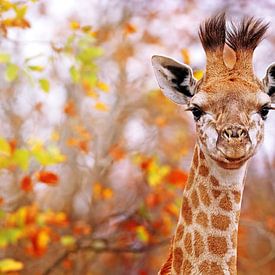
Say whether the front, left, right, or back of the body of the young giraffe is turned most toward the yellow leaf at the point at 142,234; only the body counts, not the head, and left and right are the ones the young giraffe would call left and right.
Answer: back

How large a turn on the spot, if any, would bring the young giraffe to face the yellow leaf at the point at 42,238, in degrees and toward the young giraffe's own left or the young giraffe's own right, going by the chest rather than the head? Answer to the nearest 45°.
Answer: approximately 135° to the young giraffe's own right

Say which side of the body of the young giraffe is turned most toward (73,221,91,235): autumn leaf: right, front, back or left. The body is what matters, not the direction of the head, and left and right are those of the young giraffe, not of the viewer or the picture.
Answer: back

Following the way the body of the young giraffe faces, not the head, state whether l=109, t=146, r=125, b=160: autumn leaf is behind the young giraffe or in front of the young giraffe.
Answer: behind

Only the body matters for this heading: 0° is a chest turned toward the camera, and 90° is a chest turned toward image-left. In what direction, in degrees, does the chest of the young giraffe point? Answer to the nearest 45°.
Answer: approximately 0°

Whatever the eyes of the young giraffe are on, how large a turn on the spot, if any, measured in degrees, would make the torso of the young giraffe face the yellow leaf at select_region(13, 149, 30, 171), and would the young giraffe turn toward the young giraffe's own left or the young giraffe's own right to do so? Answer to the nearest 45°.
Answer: approximately 135° to the young giraffe's own right

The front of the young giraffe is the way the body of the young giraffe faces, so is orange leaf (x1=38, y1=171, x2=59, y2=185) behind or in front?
behind
